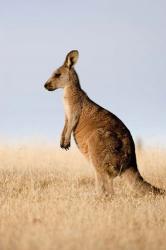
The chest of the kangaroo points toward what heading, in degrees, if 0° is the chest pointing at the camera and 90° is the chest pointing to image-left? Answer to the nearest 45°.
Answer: approximately 90°
